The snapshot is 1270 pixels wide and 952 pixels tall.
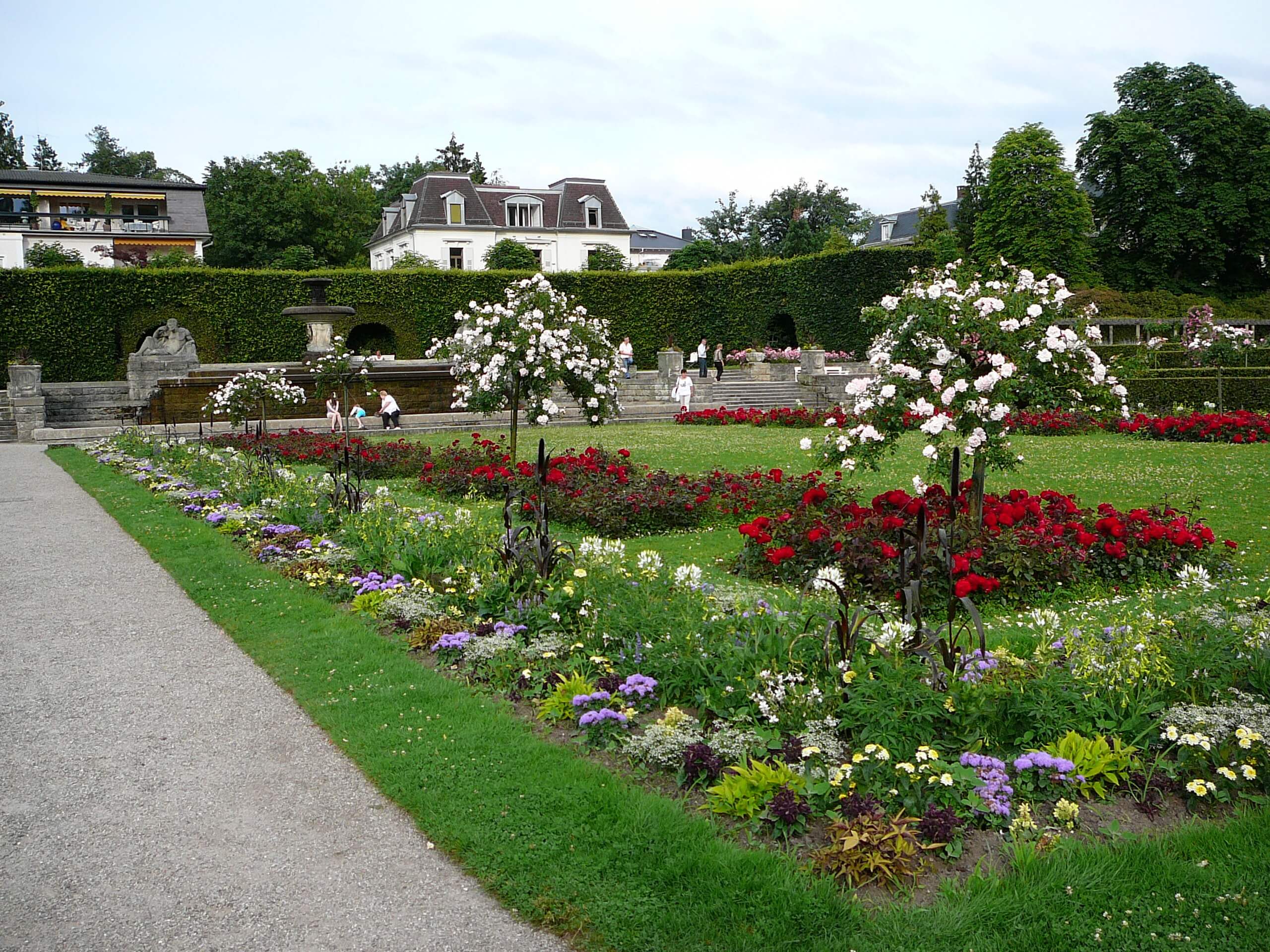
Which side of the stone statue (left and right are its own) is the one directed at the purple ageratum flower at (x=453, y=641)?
front

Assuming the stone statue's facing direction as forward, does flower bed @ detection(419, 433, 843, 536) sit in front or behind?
in front

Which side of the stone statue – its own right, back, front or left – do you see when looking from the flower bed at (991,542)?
front

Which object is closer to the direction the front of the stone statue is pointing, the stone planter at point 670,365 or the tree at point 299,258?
the stone planter

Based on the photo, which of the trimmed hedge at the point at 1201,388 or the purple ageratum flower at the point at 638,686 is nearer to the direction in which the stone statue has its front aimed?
the purple ageratum flower

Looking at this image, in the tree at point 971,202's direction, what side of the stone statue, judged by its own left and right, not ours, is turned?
left

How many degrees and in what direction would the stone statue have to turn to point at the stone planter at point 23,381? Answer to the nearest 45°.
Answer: approximately 45° to its right

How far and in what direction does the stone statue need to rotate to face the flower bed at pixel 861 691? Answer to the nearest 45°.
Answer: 0° — it already faces it

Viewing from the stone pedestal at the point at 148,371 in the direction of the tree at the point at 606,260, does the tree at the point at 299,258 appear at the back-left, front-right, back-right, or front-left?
front-left

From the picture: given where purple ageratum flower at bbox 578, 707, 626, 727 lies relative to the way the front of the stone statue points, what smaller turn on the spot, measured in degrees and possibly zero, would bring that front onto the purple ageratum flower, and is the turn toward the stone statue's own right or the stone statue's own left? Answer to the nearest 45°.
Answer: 0° — it already faces it

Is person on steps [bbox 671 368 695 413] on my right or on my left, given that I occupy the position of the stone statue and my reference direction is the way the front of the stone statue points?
on my left

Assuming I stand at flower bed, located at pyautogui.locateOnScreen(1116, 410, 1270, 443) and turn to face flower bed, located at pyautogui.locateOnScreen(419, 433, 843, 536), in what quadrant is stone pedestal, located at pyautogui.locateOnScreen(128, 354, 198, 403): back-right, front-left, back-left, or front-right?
front-right

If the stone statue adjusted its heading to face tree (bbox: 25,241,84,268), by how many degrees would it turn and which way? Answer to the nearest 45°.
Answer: approximately 180°

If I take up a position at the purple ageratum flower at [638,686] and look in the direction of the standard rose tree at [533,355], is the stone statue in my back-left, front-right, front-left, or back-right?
front-left

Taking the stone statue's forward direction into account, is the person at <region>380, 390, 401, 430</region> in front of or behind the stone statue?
in front

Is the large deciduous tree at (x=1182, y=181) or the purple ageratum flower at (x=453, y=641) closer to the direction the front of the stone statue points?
the purple ageratum flower

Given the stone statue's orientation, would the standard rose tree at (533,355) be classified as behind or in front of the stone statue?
in front

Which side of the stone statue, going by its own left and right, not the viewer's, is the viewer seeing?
front
